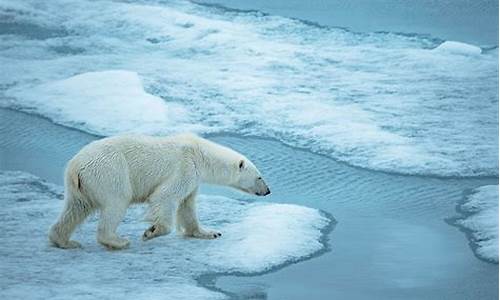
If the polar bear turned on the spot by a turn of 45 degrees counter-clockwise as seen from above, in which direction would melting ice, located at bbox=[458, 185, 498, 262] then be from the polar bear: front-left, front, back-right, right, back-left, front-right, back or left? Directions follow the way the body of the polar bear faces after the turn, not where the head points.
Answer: front-right

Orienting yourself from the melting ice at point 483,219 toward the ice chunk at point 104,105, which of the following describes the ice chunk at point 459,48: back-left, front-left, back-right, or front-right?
front-right

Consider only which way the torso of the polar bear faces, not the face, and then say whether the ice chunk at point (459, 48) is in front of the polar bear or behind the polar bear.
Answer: in front

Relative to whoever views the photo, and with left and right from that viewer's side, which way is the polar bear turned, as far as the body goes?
facing to the right of the viewer
